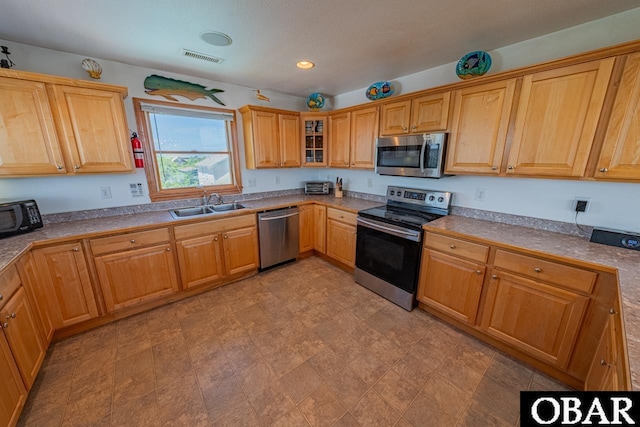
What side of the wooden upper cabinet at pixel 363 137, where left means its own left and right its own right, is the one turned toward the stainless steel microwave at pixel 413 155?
left

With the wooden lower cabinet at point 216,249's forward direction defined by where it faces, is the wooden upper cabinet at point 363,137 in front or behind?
in front

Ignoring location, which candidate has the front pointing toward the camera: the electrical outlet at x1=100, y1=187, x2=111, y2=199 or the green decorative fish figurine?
the electrical outlet

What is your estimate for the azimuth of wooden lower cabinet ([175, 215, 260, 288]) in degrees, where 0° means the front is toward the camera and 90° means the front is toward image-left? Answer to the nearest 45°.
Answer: approximately 315°

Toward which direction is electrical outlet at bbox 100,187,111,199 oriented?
toward the camera

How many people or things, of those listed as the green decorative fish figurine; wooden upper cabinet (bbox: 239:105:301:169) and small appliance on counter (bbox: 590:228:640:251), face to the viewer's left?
1

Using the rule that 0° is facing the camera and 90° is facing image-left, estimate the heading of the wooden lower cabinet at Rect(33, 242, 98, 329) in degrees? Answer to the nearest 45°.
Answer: approximately 0°

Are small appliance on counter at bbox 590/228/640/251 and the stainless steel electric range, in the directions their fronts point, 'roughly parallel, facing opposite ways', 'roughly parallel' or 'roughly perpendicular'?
roughly parallel

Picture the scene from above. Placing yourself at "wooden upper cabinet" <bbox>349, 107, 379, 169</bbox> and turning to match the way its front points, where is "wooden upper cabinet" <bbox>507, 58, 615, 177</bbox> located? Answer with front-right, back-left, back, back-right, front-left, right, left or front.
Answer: left

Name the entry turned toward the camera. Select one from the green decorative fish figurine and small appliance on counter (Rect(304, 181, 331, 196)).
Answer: the small appliance on counter

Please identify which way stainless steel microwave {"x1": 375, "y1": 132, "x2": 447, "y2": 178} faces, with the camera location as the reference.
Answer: facing the viewer and to the left of the viewer

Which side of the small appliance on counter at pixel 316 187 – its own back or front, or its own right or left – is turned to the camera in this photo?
front

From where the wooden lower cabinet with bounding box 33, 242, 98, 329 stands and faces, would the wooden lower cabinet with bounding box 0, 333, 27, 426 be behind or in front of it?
in front
